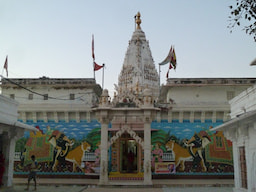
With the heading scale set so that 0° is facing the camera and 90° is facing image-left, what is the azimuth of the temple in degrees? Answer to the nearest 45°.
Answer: approximately 0°
